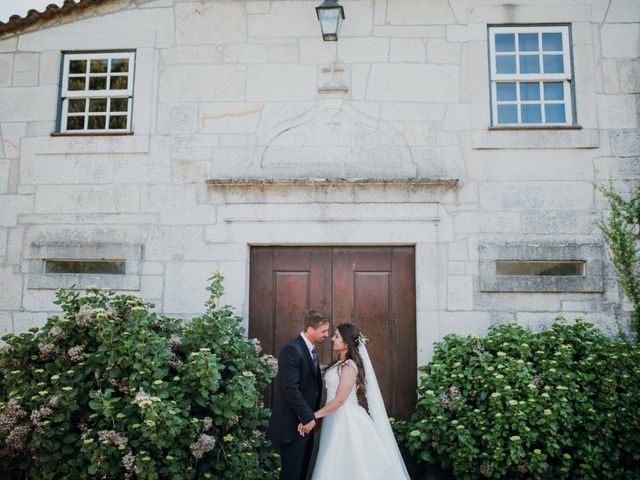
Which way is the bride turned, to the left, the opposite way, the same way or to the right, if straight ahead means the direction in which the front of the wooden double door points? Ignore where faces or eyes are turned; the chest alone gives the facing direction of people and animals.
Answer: to the right

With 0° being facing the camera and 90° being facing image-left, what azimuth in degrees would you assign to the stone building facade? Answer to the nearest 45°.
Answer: approximately 0°

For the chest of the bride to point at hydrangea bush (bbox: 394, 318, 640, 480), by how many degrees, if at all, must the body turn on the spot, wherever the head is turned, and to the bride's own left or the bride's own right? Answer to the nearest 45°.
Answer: approximately 180°

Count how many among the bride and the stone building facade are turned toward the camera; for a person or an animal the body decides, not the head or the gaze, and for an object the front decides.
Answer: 1

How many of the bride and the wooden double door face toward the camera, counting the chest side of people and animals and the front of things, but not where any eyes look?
1

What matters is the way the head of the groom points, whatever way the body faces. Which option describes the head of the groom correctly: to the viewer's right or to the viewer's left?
to the viewer's right

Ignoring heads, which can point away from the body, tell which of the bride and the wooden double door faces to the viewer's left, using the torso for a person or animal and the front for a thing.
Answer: the bride

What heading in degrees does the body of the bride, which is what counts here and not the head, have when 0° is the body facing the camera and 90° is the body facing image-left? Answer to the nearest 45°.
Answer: approximately 90°
